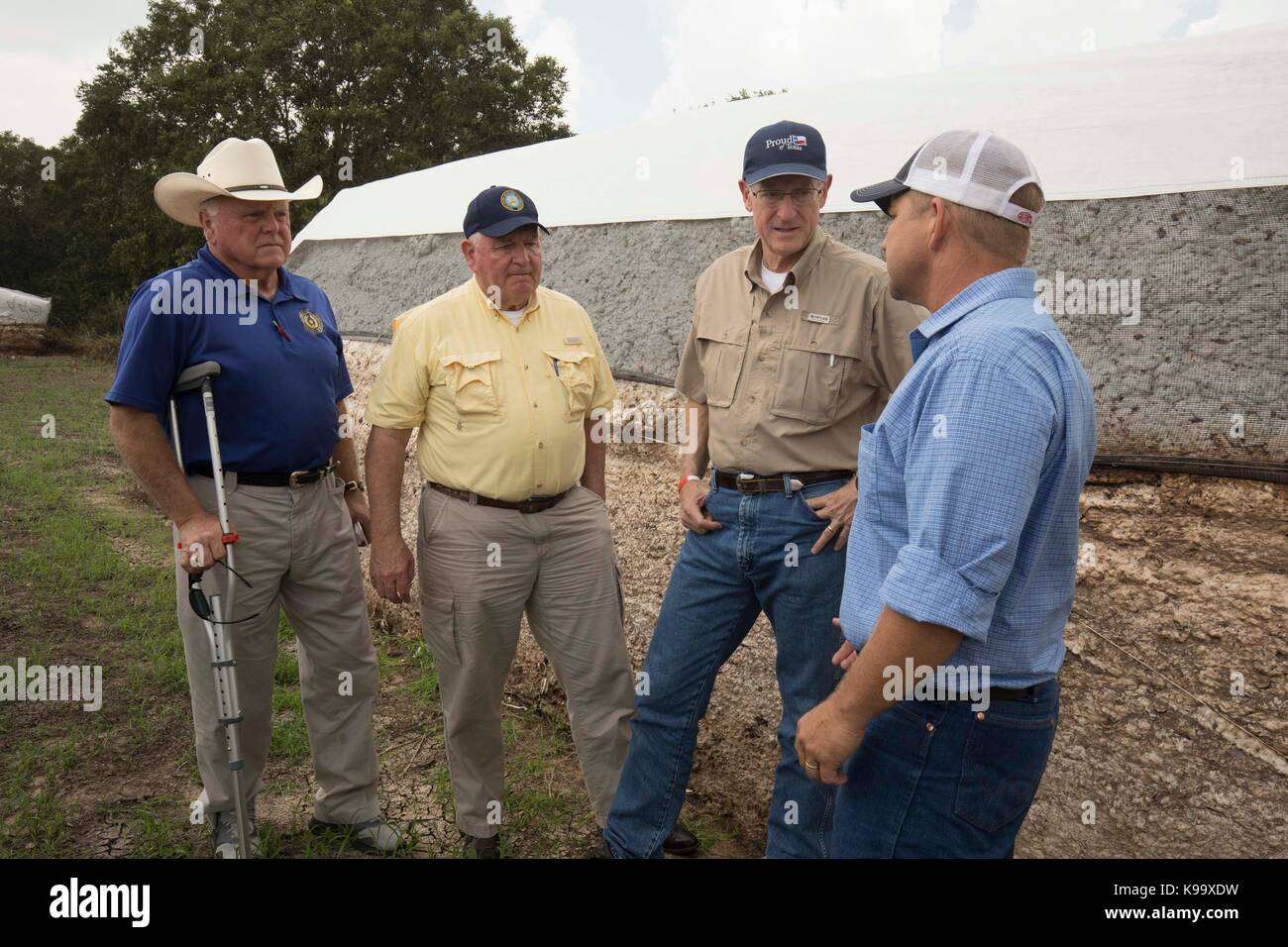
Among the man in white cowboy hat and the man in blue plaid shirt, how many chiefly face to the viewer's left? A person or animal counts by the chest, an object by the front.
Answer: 1

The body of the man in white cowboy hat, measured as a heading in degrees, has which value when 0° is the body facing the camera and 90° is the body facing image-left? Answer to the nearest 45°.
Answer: approximately 315°

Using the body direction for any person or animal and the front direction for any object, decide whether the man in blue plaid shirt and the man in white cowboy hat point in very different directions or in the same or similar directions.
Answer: very different directions

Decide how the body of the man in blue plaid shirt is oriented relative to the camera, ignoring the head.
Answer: to the viewer's left

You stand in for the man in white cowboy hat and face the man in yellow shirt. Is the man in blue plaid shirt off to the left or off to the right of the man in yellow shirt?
right

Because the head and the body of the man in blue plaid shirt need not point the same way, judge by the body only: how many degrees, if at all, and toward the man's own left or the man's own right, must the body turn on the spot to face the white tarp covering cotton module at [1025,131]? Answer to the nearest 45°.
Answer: approximately 90° to the man's own right

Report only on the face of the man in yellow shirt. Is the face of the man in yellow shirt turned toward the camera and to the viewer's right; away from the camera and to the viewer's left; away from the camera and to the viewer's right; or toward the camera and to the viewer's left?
toward the camera and to the viewer's right

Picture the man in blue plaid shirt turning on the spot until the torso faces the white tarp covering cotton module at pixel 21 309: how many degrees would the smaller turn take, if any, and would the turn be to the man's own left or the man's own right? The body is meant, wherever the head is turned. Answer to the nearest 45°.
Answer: approximately 45° to the man's own right

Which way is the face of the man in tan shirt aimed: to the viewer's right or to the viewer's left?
to the viewer's right
